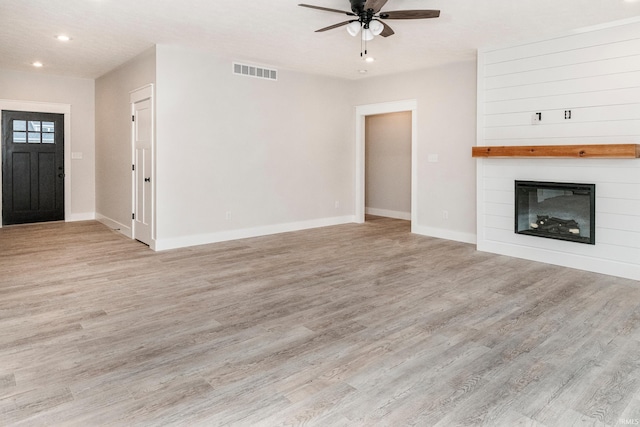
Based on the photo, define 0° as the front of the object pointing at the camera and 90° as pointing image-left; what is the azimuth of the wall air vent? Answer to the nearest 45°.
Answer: approximately 315°

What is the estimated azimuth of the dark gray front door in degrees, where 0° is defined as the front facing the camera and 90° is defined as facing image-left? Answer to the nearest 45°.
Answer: approximately 0°

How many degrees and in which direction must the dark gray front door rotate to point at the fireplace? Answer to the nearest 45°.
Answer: approximately 45° to its left
